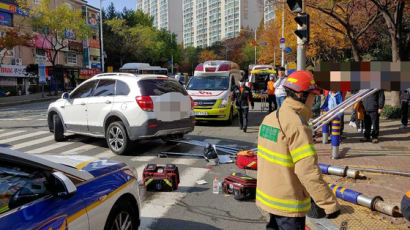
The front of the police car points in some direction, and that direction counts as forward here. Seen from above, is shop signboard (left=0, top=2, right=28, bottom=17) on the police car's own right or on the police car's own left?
on the police car's own left

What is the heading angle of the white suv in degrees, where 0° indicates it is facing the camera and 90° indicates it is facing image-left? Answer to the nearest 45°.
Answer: approximately 135°

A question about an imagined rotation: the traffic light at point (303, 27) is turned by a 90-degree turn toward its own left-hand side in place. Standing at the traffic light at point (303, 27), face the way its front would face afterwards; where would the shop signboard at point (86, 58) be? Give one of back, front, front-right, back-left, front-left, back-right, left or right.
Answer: back-right

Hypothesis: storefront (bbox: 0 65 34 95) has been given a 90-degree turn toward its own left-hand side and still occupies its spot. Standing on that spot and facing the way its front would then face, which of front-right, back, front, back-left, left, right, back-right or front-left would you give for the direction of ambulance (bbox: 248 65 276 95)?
right

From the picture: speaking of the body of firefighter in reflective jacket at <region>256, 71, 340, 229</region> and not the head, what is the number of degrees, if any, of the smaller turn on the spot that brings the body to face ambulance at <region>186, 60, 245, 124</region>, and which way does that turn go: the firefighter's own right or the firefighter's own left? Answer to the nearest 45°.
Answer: approximately 45° to the firefighter's own left

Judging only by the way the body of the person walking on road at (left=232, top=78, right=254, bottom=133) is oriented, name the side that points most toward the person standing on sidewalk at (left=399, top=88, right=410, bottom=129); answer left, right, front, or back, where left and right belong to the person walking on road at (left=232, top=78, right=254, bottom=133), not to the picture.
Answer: left

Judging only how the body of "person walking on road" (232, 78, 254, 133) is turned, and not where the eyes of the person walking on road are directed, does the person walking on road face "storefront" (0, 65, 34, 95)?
no

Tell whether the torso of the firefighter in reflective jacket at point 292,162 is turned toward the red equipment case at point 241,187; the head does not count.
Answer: no

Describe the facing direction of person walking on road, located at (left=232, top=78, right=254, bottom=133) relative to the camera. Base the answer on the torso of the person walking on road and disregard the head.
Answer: toward the camera

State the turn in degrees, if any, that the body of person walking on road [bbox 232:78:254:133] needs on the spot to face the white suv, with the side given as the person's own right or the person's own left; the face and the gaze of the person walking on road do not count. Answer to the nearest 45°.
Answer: approximately 45° to the person's own right

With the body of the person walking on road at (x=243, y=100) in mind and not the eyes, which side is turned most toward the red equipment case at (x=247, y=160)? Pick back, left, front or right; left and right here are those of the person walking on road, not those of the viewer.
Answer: front

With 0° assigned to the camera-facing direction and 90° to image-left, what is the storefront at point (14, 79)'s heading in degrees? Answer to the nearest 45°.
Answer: approximately 315°

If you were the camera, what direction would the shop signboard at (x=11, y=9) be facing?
facing the viewer and to the right of the viewer
